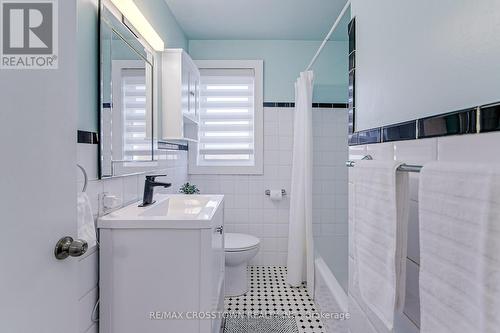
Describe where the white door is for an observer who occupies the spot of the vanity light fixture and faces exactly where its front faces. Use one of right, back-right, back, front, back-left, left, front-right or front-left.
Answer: right

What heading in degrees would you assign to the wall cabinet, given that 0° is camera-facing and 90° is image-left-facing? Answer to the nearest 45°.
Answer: approximately 270°

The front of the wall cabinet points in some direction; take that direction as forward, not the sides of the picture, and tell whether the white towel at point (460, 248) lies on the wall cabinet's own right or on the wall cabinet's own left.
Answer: on the wall cabinet's own right

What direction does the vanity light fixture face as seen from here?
to the viewer's right
